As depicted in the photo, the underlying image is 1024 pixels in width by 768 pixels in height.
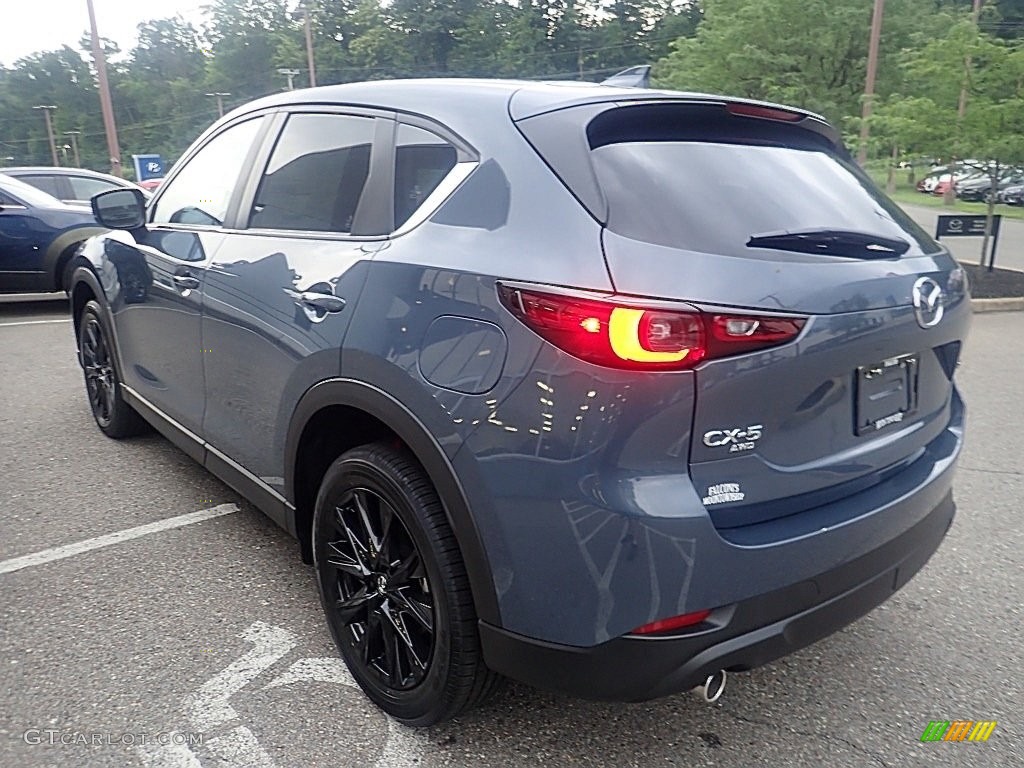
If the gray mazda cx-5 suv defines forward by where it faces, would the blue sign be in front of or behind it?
in front

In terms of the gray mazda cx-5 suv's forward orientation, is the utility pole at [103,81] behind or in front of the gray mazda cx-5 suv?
in front

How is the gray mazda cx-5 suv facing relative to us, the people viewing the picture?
facing away from the viewer and to the left of the viewer
